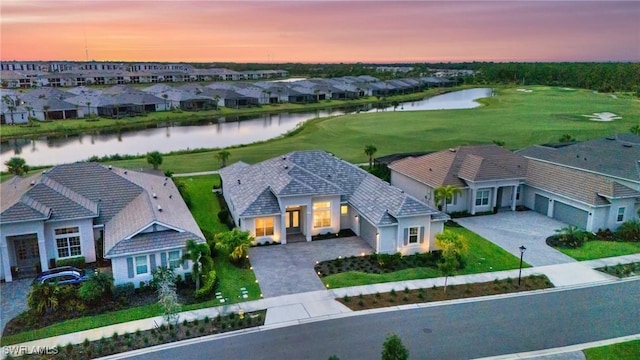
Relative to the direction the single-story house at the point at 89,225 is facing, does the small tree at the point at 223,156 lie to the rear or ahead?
to the rear

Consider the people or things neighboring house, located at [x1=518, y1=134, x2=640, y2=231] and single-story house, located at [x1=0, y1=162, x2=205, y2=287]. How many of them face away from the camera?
0

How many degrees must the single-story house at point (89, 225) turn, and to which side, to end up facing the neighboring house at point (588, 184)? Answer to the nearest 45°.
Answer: approximately 90° to its left

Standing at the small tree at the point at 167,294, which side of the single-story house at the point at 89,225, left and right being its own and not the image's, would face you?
front

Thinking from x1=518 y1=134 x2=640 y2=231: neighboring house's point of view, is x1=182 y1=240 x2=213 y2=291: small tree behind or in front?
in front

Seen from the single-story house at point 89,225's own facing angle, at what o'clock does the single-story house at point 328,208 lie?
the single-story house at point 328,208 is roughly at 9 o'clock from the single-story house at point 89,225.

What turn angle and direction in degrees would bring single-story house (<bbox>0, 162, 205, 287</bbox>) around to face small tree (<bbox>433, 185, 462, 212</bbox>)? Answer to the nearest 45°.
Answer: approximately 90° to its left

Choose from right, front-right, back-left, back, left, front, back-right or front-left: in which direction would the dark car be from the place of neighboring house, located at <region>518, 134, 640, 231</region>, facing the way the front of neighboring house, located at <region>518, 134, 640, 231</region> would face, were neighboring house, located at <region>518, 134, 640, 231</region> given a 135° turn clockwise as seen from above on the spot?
back-left

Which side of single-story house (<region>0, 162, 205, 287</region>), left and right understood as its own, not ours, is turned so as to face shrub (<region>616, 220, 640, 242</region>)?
left

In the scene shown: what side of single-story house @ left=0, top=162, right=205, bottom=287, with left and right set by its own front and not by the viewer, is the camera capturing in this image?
front

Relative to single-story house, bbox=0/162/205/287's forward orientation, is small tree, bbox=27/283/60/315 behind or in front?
in front

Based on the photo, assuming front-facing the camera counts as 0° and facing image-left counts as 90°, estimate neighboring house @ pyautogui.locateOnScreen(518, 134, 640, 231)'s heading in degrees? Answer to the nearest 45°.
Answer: approximately 45°
